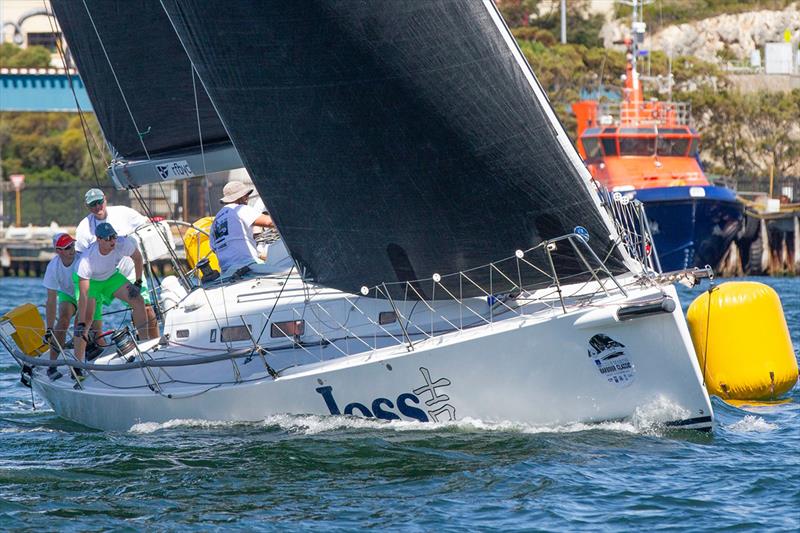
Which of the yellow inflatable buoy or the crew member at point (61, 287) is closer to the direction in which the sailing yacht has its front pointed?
the yellow inflatable buoy

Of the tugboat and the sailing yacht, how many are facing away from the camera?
0

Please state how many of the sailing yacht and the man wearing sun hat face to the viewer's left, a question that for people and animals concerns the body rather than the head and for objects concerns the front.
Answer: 0

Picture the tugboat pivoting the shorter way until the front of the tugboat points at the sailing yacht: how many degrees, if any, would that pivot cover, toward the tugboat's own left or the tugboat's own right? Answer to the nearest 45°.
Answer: approximately 45° to the tugboat's own right

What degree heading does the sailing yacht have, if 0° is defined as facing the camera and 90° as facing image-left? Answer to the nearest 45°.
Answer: approximately 315°
